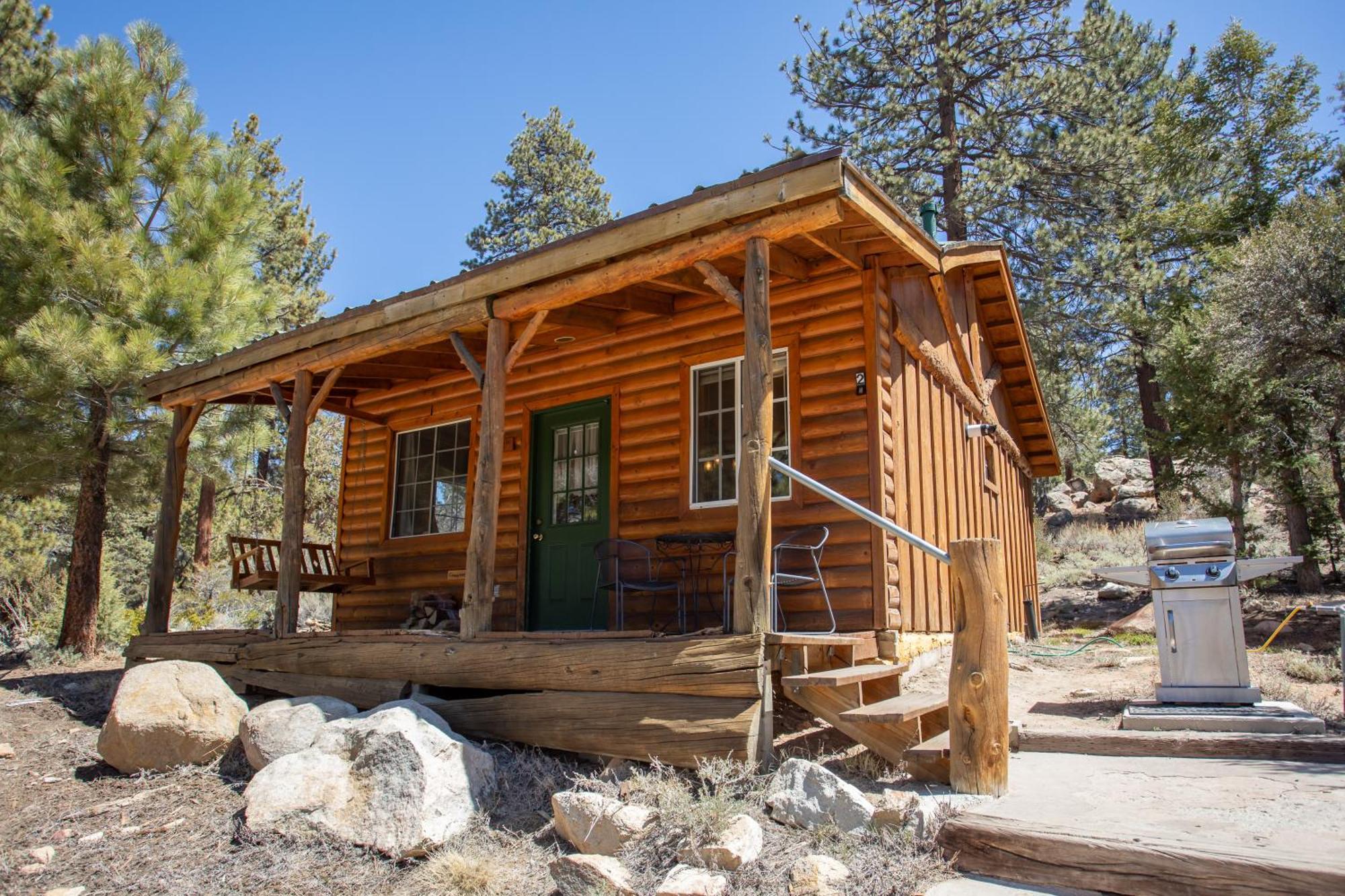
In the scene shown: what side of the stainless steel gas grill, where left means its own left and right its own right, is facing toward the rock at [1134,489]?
back

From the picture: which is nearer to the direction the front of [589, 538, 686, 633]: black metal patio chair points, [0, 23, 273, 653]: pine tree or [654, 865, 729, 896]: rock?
the rock

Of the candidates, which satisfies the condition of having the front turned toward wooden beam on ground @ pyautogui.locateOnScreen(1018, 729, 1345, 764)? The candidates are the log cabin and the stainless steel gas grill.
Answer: the stainless steel gas grill

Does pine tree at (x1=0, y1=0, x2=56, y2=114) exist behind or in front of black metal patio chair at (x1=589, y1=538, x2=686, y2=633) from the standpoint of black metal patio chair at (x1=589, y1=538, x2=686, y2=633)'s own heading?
behind

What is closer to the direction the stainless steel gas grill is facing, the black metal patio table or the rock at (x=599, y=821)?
the rock

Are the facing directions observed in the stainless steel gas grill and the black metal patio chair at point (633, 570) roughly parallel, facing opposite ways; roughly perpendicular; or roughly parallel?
roughly perpendicular

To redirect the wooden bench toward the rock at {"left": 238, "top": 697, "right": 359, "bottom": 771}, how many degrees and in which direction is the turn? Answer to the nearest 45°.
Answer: approximately 45° to its right

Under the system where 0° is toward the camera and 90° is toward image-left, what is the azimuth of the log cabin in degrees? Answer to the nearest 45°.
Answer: approximately 45°

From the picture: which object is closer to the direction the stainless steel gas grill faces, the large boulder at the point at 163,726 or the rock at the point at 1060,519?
the large boulder
